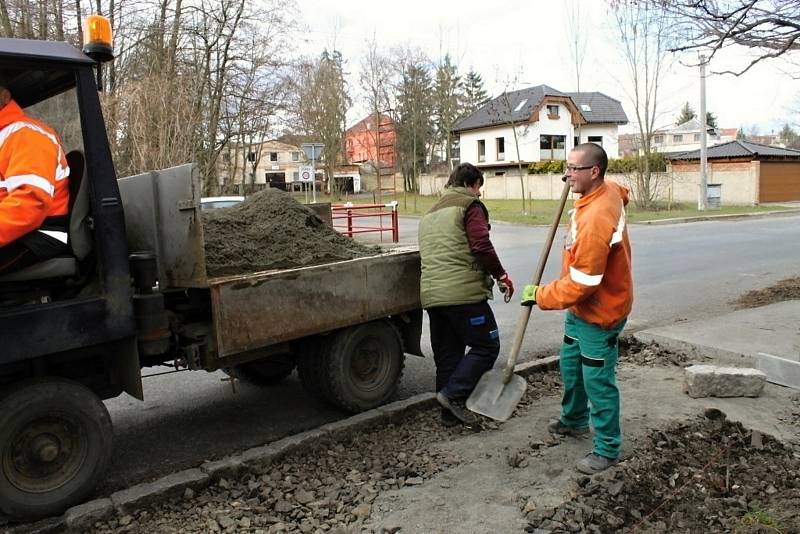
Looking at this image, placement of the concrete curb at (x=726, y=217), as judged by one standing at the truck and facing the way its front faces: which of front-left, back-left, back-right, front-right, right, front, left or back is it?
back

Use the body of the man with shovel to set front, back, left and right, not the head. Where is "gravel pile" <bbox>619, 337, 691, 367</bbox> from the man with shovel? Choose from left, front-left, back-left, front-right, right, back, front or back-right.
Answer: right

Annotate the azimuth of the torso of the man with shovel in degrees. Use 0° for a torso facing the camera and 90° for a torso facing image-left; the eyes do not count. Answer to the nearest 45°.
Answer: approximately 90°

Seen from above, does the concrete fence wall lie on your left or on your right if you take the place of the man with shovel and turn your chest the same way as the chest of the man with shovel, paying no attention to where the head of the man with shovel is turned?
on your right

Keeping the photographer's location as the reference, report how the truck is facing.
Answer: facing the viewer and to the left of the viewer

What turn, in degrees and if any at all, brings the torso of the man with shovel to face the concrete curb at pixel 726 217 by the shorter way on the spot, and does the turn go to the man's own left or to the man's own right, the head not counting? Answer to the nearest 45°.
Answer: approximately 90° to the man's own right

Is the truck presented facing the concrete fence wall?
no

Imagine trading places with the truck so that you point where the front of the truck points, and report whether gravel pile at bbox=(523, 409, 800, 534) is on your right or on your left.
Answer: on your left

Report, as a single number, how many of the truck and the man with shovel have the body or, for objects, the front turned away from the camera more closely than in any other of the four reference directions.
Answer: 0

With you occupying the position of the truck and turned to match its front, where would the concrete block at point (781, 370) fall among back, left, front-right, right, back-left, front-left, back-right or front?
back-left

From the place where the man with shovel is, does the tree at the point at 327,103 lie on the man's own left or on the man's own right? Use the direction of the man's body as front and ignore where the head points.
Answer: on the man's own right

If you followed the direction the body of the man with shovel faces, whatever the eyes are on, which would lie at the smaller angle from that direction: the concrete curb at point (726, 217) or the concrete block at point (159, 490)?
the concrete block

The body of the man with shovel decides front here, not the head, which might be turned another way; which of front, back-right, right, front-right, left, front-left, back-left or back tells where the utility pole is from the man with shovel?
right

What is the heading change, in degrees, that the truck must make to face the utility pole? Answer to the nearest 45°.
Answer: approximately 180°

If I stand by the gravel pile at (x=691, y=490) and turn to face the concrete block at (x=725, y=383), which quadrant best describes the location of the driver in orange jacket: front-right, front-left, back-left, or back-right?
back-left

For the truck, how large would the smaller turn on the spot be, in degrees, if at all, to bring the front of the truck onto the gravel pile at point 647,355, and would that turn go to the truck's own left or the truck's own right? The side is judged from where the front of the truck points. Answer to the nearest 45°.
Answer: approximately 135° to the truck's own left

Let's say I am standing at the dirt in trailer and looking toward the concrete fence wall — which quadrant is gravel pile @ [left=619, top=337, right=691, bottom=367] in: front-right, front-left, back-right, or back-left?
front-right
